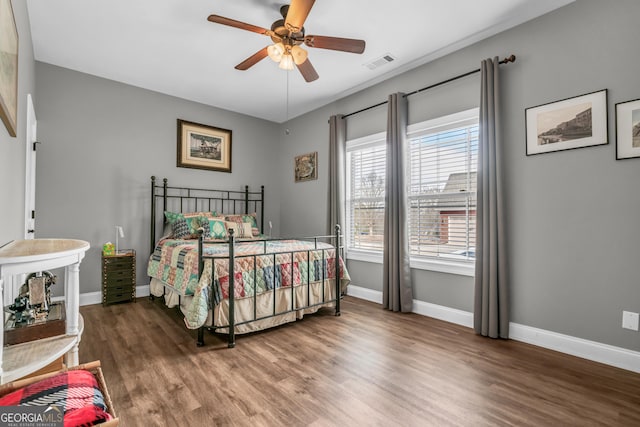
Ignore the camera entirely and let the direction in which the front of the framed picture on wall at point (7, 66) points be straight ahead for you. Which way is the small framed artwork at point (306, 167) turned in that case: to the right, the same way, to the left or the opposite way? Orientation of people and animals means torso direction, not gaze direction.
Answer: the opposite way

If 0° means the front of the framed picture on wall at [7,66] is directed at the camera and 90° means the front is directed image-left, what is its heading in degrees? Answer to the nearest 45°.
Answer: approximately 270°

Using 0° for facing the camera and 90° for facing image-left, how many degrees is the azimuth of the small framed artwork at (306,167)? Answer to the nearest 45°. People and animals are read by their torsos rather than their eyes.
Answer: approximately 45°

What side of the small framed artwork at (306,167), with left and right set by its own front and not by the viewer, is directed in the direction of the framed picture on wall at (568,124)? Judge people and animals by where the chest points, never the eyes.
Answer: left

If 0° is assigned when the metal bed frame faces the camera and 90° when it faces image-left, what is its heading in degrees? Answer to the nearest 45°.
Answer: approximately 315°

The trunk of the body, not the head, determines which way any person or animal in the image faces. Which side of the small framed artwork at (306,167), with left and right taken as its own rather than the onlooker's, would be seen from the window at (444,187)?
left

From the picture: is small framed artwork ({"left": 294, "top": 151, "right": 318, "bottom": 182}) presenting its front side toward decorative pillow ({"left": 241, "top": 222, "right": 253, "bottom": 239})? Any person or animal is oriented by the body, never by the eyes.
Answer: yes

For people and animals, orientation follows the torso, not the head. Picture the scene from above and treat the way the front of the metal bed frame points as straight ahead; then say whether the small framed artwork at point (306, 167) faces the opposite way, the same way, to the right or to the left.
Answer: to the right

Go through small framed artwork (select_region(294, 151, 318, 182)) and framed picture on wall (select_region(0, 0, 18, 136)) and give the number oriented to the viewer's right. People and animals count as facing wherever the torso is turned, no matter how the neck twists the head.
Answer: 1

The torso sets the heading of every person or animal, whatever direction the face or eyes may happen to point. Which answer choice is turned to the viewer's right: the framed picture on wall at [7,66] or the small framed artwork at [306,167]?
the framed picture on wall

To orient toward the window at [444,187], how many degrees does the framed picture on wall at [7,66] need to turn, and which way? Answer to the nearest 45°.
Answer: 0° — it already faces it

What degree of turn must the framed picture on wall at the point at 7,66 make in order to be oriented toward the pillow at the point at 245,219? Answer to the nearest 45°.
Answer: approximately 45° to its left

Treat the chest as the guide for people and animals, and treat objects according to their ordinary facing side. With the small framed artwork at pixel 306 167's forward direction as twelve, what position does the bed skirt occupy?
The bed skirt is roughly at 11 o'clock from the small framed artwork.
